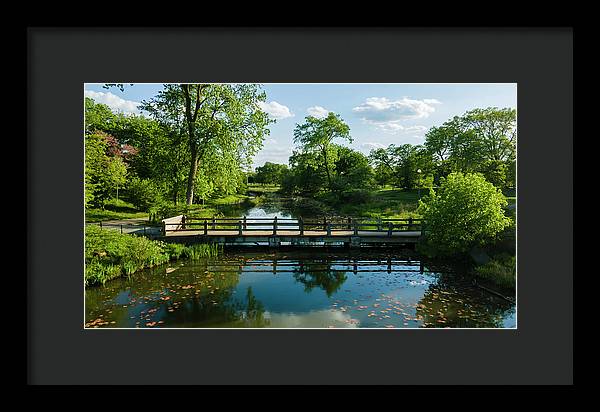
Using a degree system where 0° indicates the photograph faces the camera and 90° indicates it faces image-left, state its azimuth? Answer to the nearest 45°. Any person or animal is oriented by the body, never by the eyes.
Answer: approximately 0°
